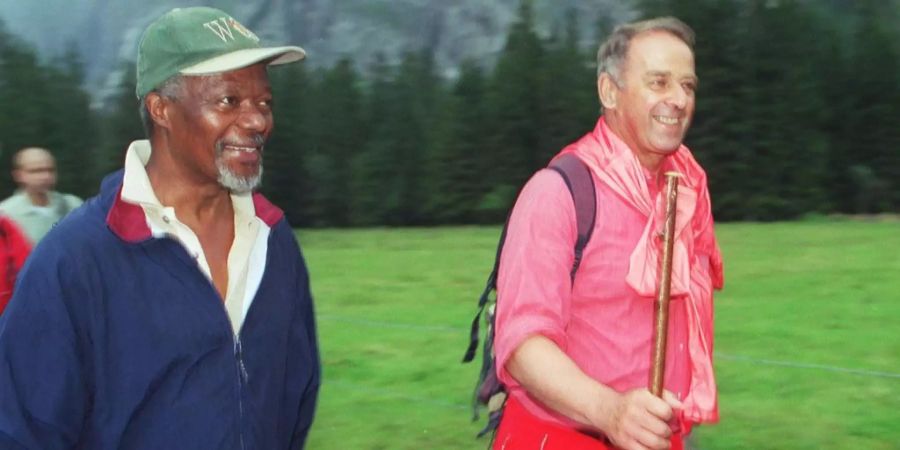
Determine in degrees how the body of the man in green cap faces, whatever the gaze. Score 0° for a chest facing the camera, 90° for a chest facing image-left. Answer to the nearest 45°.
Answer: approximately 315°

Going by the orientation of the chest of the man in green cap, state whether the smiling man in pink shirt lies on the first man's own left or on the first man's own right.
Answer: on the first man's own left

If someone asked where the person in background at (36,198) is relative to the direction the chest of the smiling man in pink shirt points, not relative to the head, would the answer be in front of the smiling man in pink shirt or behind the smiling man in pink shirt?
behind

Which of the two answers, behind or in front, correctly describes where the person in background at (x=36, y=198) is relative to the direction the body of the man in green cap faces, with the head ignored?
behind

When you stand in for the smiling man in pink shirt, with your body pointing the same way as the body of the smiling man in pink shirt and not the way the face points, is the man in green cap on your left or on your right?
on your right
